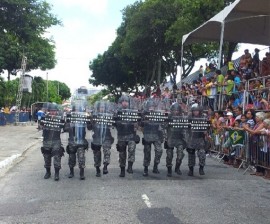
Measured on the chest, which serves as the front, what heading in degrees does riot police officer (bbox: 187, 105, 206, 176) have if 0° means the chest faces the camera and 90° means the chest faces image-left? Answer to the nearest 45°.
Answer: approximately 0°

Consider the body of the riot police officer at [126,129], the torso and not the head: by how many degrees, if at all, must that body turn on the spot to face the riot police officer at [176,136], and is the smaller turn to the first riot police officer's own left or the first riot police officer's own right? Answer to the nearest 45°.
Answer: approximately 90° to the first riot police officer's own left

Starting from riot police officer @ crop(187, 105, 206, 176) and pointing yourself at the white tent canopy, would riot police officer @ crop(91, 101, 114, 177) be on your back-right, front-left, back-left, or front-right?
back-left

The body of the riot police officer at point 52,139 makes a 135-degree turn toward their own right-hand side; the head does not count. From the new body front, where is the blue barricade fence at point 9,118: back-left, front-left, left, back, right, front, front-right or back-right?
front-right

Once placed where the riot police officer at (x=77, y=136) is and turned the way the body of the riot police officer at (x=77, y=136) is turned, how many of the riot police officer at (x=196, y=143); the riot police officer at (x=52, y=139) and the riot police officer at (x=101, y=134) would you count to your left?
2

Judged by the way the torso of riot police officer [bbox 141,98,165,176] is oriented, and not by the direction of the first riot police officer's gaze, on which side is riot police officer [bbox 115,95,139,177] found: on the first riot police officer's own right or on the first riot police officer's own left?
on the first riot police officer's own right

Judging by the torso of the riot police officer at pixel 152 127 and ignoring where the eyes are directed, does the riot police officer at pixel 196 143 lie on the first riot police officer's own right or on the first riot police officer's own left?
on the first riot police officer's own left
